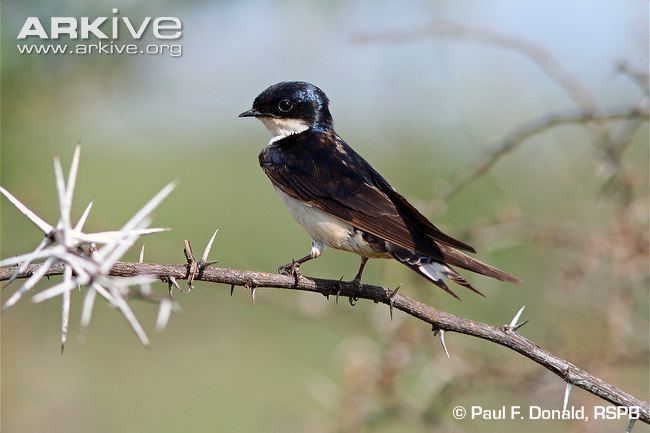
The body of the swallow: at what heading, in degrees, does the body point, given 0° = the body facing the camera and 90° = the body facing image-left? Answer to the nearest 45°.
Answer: approximately 90°

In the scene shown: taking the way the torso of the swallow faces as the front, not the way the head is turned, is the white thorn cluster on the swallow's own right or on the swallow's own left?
on the swallow's own left

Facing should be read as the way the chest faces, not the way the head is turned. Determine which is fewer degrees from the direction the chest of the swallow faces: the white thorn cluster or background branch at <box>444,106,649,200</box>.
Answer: the white thorn cluster
